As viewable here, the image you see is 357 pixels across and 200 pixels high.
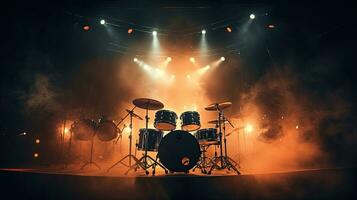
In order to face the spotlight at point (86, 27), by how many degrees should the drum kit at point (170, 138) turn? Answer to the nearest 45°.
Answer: approximately 135° to its right

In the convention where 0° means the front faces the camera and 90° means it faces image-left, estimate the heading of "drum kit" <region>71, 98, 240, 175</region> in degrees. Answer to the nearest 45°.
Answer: approximately 0°
